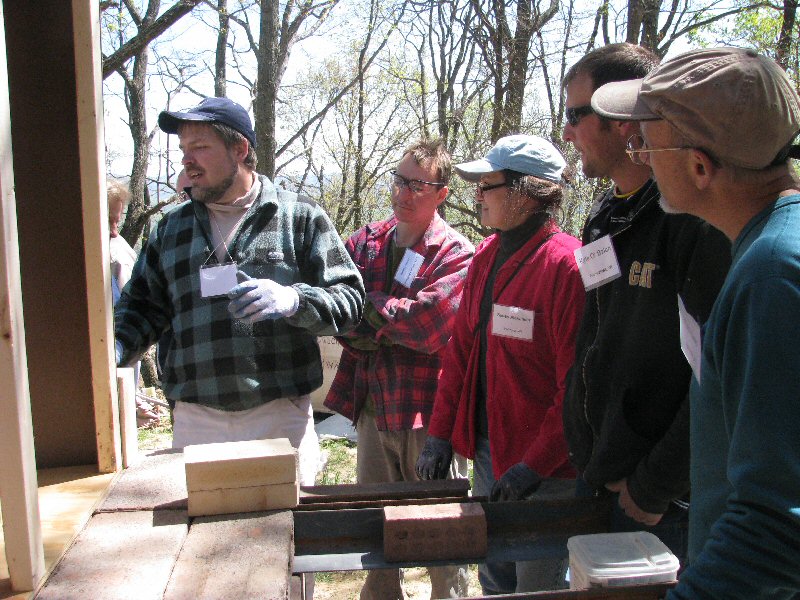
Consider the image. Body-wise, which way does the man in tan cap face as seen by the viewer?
to the viewer's left

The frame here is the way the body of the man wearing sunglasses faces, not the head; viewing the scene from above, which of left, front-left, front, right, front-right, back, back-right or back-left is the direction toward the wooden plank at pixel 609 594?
front-left

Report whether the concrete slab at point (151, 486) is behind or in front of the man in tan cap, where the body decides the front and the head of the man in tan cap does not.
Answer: in front

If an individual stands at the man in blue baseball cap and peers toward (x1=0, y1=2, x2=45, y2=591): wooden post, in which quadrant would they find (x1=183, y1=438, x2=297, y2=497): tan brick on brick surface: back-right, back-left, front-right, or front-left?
front-left

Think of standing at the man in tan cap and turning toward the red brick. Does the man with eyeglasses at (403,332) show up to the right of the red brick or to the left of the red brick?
right

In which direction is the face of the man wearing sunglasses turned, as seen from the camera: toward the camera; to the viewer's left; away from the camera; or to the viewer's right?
to the viewer's left

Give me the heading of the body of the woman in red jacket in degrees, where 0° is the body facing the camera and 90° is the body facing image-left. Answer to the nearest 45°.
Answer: approximately 45°

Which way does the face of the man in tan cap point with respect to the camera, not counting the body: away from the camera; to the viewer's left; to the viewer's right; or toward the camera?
to the viewer's left

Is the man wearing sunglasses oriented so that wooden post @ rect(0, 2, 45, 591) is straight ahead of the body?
yes

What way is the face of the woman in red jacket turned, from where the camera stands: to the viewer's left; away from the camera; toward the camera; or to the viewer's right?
to the viewer's left

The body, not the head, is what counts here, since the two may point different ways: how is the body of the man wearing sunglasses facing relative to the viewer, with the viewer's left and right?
facing the viewer and to the left of the viewer
